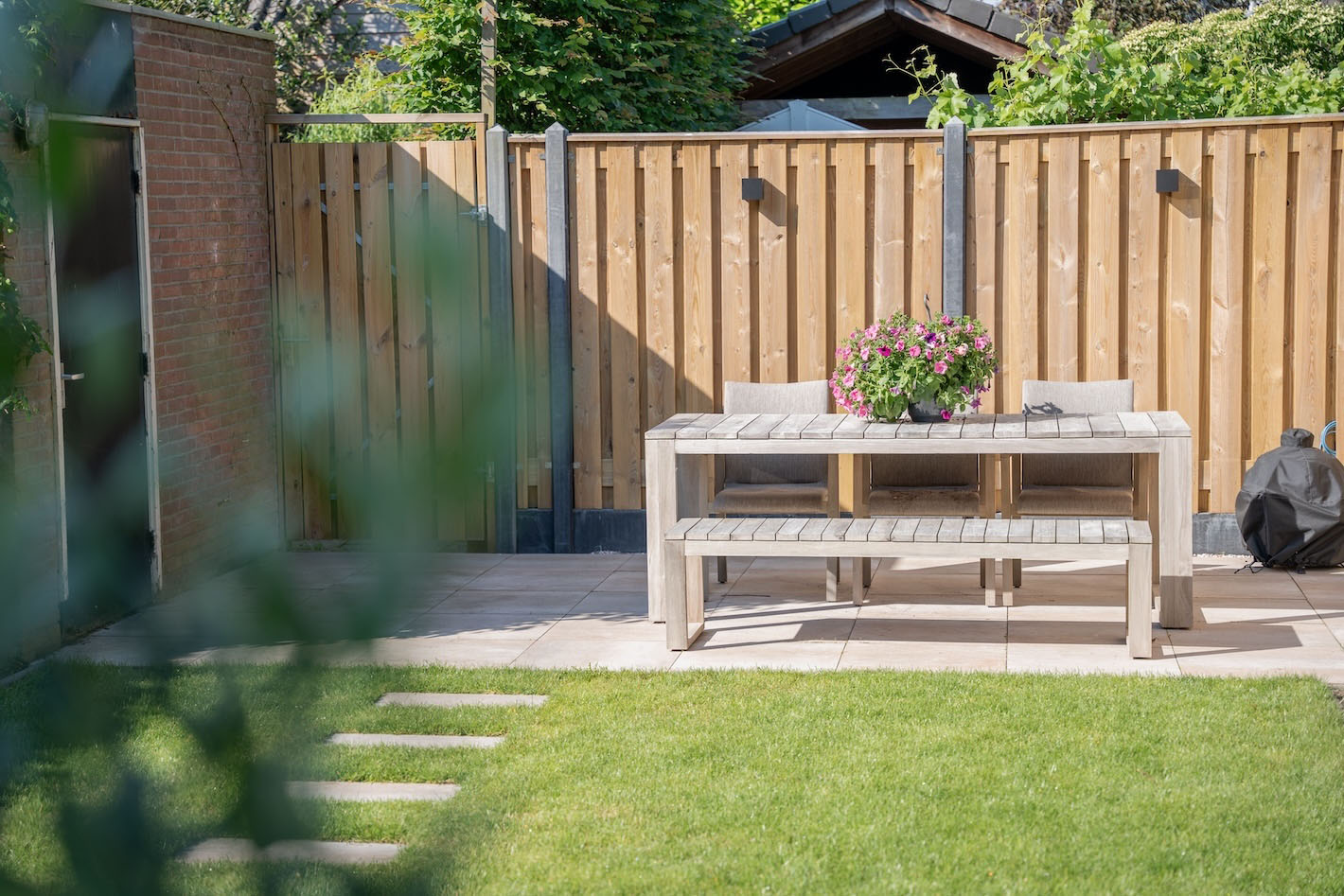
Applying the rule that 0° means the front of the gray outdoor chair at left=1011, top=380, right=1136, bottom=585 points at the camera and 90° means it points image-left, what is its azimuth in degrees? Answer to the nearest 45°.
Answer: approximately 0°

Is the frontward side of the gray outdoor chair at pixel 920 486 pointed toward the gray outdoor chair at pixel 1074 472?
no

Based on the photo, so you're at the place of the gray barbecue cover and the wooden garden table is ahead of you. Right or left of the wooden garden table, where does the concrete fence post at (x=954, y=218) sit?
right

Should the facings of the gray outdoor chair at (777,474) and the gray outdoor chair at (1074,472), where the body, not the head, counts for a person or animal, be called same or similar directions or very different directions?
same or similar directions

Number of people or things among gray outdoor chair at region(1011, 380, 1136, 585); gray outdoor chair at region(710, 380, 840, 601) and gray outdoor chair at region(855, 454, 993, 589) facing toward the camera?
3

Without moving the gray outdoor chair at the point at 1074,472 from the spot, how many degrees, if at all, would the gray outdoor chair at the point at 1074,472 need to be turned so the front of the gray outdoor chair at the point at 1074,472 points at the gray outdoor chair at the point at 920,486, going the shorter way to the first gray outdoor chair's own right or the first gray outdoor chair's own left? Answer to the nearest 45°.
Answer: approximately 90° to the first gray outdoor chair's own right

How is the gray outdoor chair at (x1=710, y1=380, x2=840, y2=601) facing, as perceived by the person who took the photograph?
facing the viewer

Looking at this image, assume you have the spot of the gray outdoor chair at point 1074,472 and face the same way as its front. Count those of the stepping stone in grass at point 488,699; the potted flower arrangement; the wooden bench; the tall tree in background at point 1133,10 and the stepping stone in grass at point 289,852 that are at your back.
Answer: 1

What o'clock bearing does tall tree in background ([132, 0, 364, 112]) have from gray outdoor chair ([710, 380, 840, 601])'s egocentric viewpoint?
The tall tree in background is roughly at 5 o'clock from the gray outdoor chair.

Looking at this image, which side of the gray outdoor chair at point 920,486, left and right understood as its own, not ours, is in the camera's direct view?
front

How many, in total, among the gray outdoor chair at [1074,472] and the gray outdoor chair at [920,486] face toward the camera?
2

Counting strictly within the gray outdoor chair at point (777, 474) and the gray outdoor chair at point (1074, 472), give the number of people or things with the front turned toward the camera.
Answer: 2

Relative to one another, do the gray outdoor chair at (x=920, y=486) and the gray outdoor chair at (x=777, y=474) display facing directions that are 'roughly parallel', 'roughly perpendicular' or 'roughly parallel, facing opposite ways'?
roughly parallel
